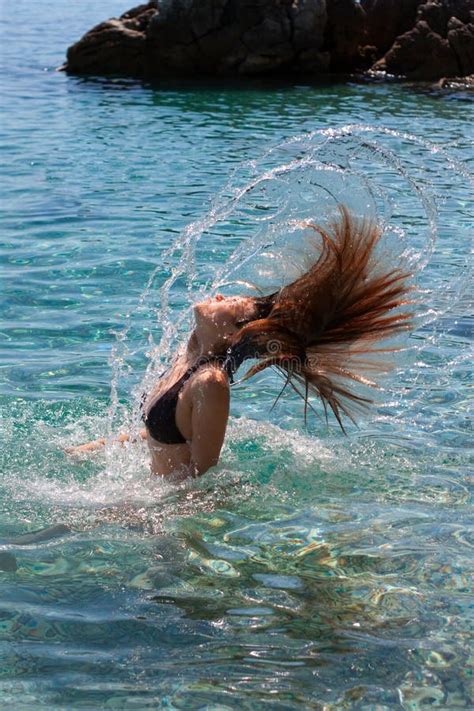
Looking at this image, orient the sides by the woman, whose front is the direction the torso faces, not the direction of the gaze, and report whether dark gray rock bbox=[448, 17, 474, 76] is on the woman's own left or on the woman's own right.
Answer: on the woman's own right

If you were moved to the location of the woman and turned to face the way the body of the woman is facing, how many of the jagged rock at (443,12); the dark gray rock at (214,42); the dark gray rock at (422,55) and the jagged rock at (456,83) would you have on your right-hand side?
4

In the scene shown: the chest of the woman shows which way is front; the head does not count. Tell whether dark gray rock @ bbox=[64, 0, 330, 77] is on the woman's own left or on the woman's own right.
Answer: on the woman's own right

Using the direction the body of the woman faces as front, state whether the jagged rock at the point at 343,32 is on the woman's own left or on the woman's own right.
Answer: on the woman's own right

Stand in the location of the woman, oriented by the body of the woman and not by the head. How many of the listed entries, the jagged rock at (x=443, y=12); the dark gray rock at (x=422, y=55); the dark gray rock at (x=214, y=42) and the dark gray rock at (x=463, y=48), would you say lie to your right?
4

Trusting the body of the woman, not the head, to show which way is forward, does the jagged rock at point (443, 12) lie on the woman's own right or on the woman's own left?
on the woman's own right

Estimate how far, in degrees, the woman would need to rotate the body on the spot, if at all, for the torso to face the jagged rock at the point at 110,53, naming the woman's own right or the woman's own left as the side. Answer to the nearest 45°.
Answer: approximately 90° to the woman's own right

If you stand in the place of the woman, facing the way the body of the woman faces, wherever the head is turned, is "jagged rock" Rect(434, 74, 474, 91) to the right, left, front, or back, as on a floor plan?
right

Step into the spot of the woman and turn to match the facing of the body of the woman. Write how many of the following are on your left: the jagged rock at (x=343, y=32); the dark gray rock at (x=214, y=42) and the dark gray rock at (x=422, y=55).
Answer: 0

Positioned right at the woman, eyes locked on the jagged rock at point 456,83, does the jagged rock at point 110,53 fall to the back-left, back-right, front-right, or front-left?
front-left

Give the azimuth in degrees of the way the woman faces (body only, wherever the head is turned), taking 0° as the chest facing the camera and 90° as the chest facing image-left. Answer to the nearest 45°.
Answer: approximately 90°
